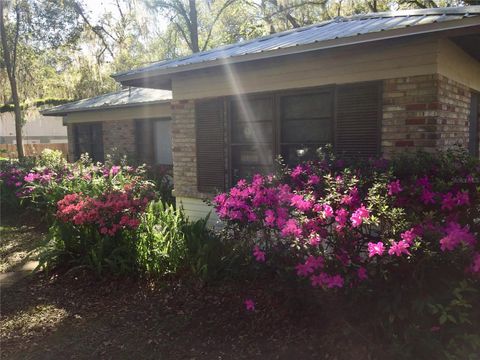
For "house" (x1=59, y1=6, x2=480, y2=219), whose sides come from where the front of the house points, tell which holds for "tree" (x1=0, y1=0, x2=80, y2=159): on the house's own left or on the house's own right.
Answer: on the house's own right

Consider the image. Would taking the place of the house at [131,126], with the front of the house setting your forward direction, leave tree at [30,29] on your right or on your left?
on your right

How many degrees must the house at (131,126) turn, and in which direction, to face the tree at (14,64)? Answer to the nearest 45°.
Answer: approximately 90° to its right

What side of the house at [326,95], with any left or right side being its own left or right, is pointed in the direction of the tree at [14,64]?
right

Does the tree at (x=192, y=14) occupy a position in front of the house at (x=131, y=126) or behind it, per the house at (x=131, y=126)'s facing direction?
behind

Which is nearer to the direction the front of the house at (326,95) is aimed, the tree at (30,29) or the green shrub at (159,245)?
the green shrub

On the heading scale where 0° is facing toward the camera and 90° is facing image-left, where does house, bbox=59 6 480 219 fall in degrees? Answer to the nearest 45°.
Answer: approximately 45°

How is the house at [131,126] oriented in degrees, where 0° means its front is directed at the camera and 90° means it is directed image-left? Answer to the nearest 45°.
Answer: approximately 45°
